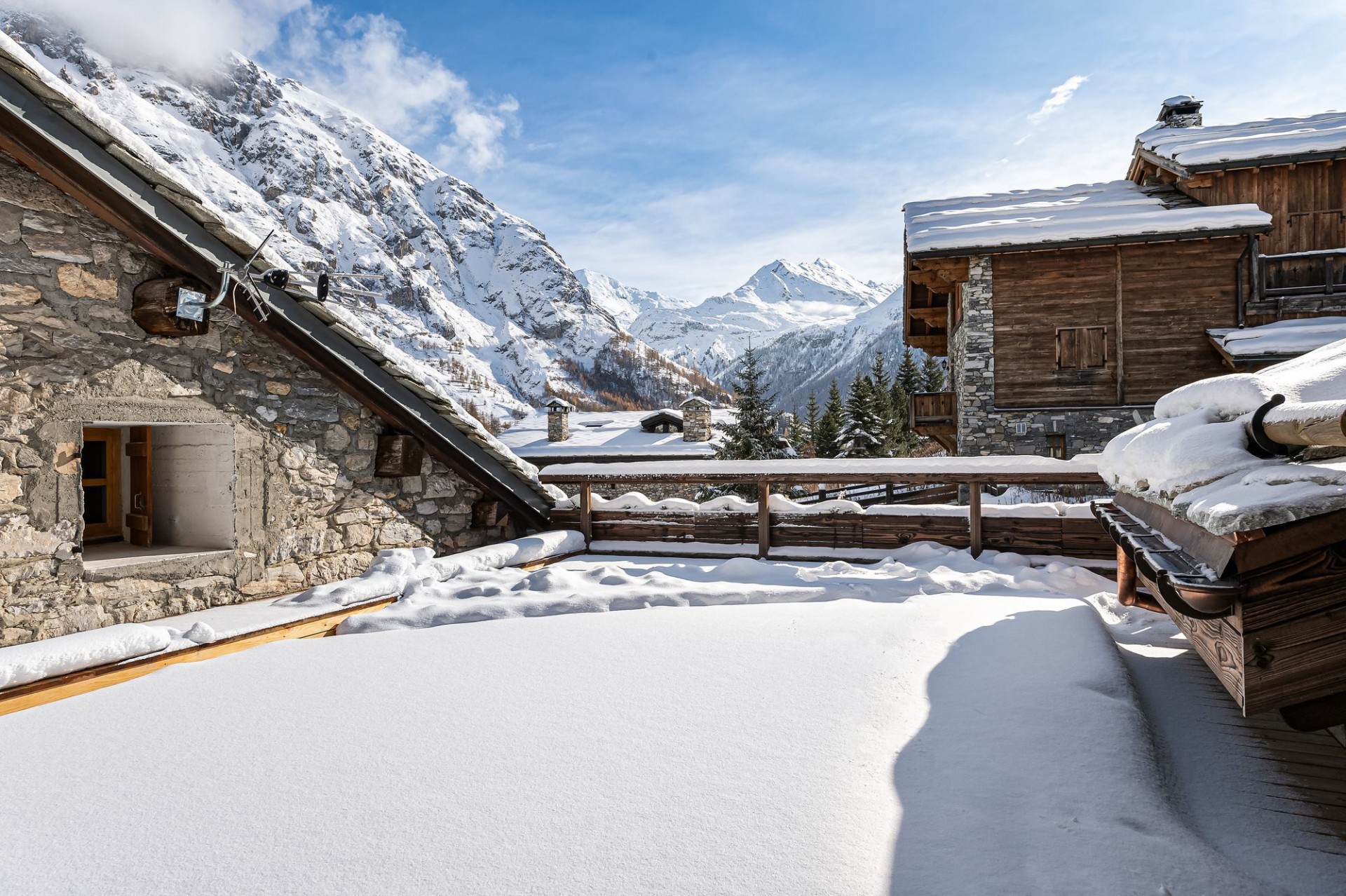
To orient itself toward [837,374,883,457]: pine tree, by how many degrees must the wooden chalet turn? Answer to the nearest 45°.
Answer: approximately 45° to its right

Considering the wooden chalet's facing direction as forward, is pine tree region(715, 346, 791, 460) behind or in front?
in front

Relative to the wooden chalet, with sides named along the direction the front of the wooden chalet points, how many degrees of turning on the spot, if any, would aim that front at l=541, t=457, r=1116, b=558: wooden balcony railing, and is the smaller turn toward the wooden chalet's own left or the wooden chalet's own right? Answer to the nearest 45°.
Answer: approximately 90° to the wooden chalet's own left

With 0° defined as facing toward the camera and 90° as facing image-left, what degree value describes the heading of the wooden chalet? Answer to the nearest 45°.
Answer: approximately 90°
